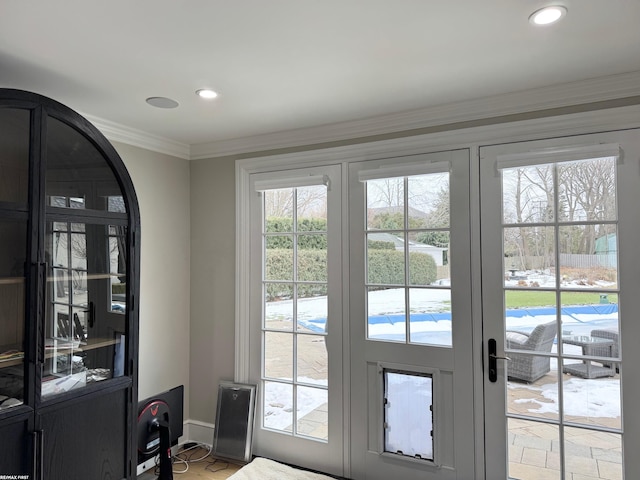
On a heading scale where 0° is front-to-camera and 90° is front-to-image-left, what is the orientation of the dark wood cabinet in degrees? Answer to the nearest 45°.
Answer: approximately 315°

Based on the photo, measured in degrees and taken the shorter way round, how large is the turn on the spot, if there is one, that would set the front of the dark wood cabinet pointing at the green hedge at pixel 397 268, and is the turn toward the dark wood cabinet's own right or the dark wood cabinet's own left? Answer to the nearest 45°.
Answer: approximately 45° to the dark wood cabinet's own left

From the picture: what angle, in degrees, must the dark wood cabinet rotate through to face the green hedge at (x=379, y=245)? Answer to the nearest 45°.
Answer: approximately 45° to its left

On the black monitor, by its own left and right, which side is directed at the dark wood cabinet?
left

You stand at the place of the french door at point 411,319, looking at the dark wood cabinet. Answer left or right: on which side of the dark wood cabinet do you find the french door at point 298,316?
right

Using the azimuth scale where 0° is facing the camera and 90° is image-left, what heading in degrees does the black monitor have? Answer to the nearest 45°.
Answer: approximately 135°
